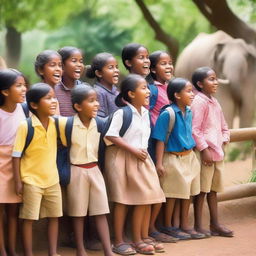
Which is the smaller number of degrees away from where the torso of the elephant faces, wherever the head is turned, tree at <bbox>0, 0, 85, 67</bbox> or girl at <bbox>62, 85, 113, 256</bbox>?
the girl

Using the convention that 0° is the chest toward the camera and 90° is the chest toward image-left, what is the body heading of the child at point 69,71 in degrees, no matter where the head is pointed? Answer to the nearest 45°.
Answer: approximately 315°

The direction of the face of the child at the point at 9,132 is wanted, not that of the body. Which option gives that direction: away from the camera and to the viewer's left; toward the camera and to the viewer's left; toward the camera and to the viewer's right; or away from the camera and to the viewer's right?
toward the camera and to the viewer's right

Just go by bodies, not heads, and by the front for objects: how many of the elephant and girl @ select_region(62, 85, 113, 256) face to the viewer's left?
0

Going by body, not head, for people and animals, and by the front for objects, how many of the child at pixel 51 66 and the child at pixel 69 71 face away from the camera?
0

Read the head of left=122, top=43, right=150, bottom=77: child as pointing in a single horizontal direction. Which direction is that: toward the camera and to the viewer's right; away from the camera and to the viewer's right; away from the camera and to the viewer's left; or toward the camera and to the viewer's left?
toward the camera and to the viewer's right
